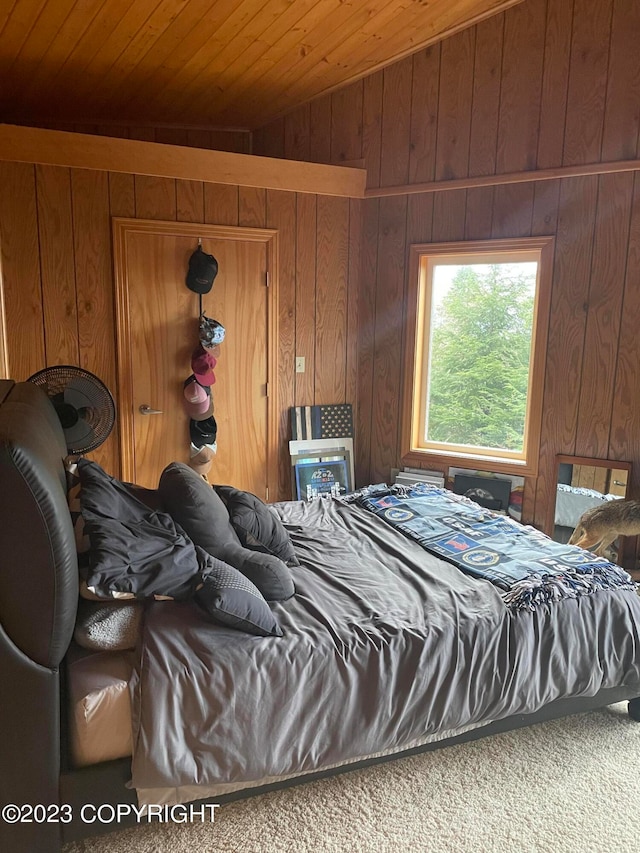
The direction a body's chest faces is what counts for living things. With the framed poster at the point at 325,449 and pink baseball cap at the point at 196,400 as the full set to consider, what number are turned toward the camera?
2

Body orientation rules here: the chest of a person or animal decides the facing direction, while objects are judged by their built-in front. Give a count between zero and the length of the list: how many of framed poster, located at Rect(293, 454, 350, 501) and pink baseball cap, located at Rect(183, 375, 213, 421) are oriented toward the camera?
2

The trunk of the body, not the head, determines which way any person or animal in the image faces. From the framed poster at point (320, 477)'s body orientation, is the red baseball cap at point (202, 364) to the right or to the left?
on its right

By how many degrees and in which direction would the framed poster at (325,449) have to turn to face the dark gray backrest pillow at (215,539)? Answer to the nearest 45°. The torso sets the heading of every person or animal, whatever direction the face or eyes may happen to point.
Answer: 0° — it already faces it

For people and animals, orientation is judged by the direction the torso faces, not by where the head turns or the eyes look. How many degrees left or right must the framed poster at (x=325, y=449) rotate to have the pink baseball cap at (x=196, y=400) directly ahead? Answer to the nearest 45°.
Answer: approximately 45° to its right

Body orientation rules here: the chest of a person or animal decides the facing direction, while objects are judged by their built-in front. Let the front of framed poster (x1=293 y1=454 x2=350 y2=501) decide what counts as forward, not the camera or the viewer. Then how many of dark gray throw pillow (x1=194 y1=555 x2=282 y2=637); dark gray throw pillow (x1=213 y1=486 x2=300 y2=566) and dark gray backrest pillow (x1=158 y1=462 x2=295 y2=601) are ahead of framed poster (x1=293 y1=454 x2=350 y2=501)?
3

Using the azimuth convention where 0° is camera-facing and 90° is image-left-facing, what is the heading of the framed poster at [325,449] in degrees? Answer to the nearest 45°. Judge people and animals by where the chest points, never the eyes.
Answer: approximately 0°

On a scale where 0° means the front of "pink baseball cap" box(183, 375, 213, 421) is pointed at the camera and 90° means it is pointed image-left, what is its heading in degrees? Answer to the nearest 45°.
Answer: approximately 0°
